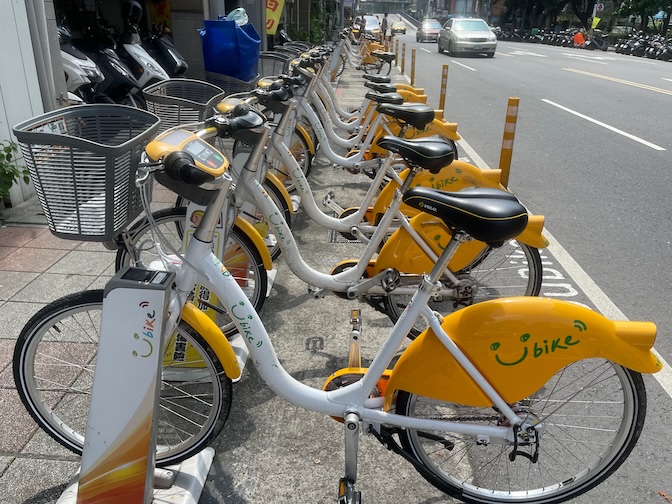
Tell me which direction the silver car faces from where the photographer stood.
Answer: facing the viewer

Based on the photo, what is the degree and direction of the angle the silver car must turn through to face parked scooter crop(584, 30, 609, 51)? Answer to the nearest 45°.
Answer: approximately 135° to its left

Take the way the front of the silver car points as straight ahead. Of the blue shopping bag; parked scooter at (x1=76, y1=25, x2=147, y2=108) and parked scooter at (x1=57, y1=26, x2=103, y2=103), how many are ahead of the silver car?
3
